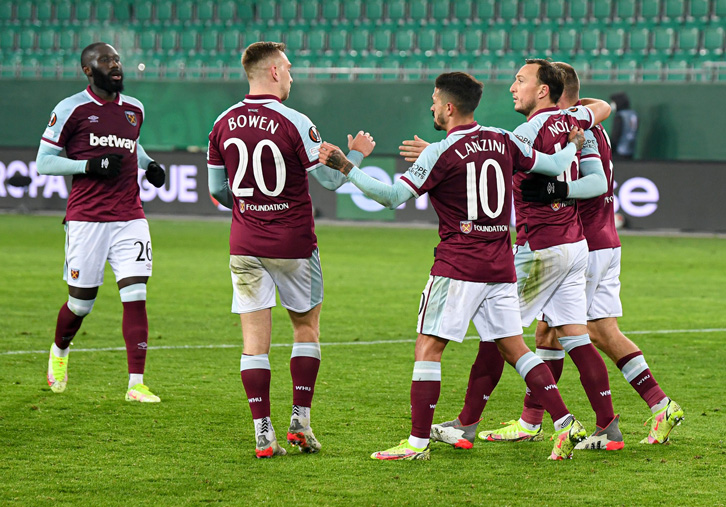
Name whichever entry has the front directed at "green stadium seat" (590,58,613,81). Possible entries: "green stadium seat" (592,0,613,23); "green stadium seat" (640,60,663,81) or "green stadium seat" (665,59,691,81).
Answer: "green stadium seat" (592,0,613,23)

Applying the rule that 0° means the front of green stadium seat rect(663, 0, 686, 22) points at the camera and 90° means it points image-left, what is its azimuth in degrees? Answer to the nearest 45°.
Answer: approximately 0°

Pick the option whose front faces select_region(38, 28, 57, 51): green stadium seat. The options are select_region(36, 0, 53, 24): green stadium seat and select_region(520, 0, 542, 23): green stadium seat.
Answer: select_region(36, 0, 53, 24): green stadium seat

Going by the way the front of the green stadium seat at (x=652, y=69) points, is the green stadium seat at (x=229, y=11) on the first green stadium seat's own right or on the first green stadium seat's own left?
on the first green stadium seat's own right

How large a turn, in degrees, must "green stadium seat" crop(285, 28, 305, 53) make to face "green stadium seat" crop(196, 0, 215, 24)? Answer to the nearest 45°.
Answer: approximately 135° to its right

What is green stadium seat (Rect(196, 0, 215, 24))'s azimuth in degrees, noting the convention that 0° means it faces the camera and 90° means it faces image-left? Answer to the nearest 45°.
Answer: approximately 0°

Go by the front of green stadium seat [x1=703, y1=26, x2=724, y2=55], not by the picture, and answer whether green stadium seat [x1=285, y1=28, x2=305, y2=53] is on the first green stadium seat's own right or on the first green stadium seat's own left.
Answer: on the first green stadium seat's own right

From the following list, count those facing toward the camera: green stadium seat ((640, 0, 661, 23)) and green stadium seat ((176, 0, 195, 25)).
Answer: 2

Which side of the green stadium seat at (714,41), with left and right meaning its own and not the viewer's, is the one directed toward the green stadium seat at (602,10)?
right
